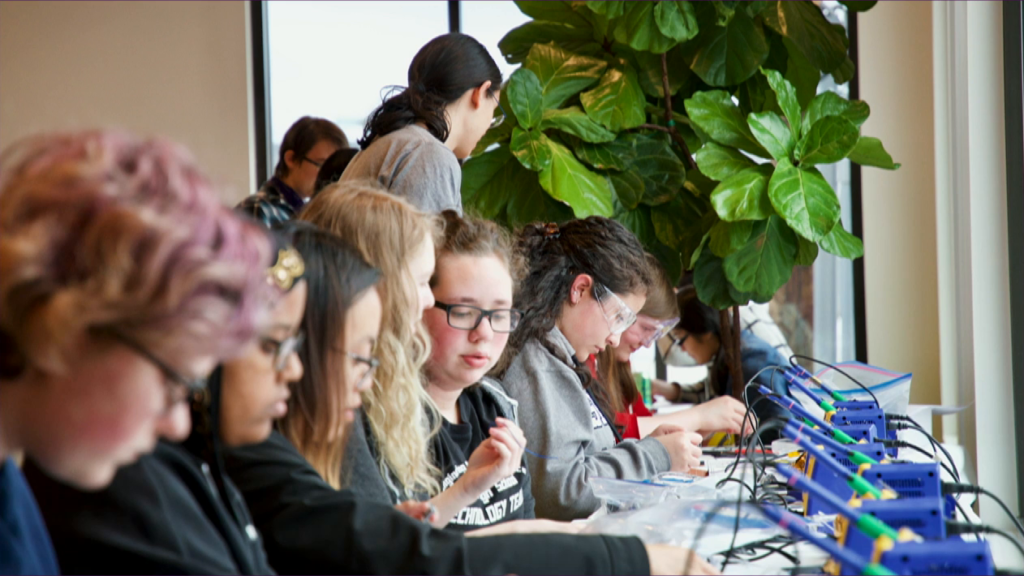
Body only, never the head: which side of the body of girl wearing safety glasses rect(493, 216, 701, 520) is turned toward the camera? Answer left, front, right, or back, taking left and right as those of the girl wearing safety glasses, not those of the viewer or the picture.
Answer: right

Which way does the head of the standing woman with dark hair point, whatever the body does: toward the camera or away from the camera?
away from the camera

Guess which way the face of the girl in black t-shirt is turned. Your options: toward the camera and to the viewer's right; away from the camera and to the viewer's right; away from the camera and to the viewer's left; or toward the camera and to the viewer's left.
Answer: toward the camera and to the viewer's right

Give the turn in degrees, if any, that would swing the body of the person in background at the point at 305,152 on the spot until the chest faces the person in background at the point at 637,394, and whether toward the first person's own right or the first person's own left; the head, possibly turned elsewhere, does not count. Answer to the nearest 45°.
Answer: approximately 45° to the first person's own right

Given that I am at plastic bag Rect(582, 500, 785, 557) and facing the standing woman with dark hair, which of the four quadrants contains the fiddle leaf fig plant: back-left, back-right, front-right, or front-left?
front-right

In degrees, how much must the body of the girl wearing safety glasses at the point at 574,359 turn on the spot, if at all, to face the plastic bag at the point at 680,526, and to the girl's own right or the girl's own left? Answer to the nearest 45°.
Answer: approximately 90° to the girl's own right

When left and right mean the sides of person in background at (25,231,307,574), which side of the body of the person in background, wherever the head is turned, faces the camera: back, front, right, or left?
right

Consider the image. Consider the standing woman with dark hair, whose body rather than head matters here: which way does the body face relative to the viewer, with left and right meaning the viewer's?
facing away from the viewer and to the right of the viewer

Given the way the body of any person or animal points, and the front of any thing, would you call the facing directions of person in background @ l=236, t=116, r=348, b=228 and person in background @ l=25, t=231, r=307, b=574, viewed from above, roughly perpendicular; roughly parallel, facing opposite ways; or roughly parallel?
roughly parallel

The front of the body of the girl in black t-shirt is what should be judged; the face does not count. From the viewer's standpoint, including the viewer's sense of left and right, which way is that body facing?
facing the viewer and to the right of the viewer

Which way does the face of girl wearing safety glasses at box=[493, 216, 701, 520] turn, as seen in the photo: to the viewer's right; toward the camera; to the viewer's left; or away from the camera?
to the viewer's right

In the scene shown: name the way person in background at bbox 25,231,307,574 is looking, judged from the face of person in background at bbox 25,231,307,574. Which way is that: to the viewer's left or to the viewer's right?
to the viewer's right

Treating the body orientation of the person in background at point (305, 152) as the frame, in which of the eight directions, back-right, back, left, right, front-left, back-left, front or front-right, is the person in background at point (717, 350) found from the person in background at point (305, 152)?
front

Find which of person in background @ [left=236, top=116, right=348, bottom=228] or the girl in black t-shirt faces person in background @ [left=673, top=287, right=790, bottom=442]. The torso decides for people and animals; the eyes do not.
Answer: person in background @ [left=236, top=116, right=348, bottom=228]

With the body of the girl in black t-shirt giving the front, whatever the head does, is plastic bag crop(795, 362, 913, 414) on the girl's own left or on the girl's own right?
on the girl's own left

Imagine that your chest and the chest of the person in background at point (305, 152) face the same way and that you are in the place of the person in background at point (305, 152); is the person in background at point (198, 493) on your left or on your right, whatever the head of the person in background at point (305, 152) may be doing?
on your right

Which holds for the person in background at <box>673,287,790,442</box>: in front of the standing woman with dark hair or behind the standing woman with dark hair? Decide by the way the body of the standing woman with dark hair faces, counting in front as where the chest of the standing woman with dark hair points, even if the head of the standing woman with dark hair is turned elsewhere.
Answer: in front
